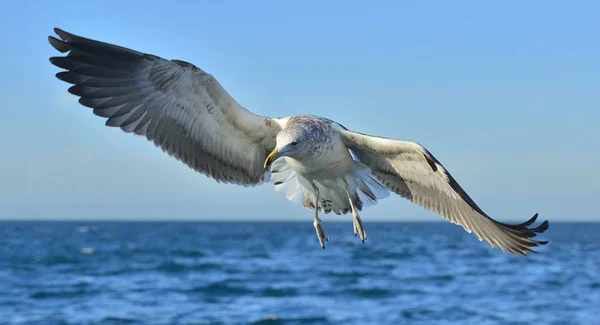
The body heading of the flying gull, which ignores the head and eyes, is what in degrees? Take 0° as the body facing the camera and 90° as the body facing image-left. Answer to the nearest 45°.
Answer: approximately 0°
